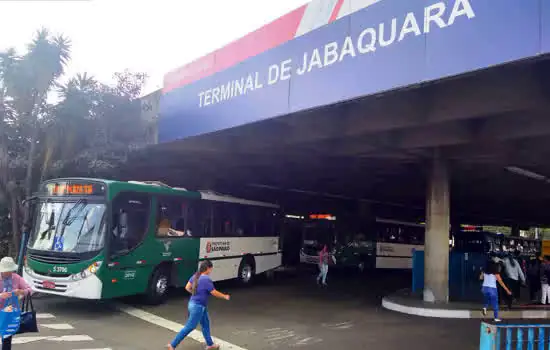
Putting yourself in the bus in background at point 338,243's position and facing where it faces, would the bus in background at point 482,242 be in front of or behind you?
behind

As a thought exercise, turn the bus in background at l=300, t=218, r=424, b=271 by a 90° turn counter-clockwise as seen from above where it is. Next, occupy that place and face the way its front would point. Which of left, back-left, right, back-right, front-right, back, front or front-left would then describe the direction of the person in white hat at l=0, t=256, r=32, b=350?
front-right

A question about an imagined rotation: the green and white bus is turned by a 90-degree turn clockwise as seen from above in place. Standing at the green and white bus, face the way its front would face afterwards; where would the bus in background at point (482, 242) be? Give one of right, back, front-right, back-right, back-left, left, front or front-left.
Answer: right

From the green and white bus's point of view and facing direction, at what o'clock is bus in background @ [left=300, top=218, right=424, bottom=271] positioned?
The bus in background is roughly at 6 o'clock from the green and white bus.

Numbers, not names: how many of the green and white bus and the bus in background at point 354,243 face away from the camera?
0

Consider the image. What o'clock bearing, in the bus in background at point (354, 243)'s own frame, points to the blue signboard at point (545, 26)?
The blue signboard is roughly at 10 o'clock from the bus in background.

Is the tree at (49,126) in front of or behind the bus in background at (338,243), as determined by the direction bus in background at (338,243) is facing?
in front

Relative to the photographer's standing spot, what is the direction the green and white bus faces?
facing the viewer and to the left of the viewer

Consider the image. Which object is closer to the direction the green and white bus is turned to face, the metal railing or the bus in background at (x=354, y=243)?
the metal railing

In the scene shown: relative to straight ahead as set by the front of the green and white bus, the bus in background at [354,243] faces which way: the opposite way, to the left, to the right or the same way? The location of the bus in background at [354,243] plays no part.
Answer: the same way

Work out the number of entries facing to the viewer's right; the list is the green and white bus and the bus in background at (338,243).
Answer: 0

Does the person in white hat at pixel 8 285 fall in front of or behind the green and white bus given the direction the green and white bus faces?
in front
